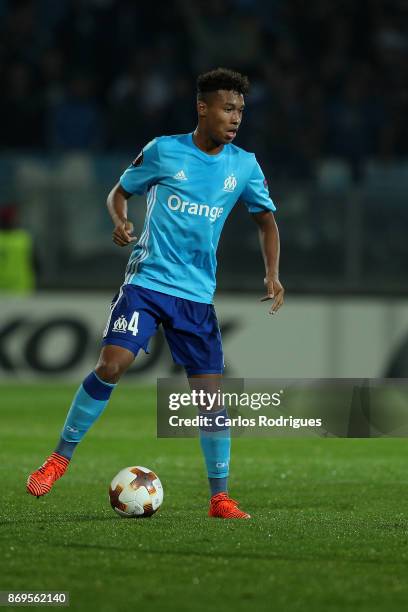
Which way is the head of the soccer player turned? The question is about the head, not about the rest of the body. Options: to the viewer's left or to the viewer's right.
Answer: to the viewer's right

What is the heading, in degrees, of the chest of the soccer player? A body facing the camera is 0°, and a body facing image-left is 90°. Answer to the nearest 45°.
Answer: approximately 315°
